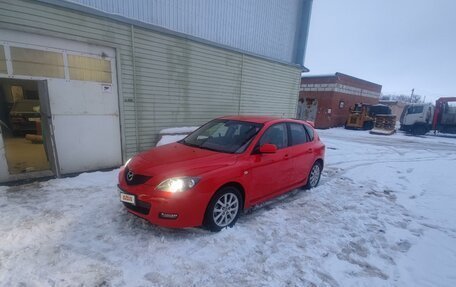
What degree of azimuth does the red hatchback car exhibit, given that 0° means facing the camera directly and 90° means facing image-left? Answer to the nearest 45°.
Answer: approximately 45°

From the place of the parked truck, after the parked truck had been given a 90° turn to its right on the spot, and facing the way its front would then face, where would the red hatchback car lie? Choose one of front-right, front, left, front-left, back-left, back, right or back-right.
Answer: back

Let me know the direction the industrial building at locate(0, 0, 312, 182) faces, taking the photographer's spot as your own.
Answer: facing the viewer and to the right of the viewer

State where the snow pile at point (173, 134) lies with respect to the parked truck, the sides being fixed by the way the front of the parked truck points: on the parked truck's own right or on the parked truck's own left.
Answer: on the parked truck's own left

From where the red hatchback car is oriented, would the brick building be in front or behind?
behind

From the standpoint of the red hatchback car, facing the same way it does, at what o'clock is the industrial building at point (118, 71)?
The industrial building is roughly at 3 o'clock from the red hatchback car.

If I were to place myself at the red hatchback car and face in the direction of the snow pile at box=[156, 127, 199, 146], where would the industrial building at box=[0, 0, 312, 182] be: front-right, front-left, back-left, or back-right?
front-left

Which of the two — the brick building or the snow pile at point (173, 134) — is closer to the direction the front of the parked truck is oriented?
the brick building

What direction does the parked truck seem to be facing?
to the viewer's left

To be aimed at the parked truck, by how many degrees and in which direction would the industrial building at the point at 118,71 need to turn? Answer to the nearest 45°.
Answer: approximately 45° to its left

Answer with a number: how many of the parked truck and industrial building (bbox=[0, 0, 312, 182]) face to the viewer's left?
1

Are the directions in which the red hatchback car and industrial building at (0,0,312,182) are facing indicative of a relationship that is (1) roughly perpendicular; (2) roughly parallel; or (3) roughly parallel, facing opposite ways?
roughly perpendicular
